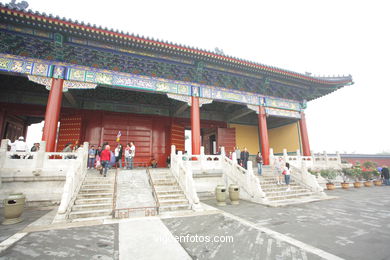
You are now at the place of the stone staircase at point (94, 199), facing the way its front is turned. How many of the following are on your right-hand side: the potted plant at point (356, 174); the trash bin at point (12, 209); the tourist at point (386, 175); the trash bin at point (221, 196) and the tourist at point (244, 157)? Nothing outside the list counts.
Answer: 1

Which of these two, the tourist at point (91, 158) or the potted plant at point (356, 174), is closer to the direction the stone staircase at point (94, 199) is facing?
the potted plant

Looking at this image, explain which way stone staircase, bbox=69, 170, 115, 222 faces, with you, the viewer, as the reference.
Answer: facing the viewer

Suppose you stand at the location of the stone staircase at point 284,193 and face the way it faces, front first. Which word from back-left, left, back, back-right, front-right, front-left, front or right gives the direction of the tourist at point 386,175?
left

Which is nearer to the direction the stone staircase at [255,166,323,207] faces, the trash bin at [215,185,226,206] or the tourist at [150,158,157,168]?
the trash bin

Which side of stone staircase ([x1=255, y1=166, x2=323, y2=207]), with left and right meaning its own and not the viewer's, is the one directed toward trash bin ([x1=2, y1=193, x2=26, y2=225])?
right

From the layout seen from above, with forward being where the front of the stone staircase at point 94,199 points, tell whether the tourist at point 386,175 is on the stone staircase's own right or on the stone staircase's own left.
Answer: on the stone staircase's own left

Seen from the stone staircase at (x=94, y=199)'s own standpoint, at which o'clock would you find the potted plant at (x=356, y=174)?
The potted plant is roughly at 9 o'clock from the stone staircase.

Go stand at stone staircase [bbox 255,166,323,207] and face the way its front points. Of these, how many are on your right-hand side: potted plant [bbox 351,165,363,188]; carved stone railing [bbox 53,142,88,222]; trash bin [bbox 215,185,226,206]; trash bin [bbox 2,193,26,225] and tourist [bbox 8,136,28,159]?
4

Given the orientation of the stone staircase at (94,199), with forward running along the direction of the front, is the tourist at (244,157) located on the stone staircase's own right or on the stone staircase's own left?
on the stone staircase's own left

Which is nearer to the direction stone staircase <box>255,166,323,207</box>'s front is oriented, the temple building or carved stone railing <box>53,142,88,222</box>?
the carved stone railing

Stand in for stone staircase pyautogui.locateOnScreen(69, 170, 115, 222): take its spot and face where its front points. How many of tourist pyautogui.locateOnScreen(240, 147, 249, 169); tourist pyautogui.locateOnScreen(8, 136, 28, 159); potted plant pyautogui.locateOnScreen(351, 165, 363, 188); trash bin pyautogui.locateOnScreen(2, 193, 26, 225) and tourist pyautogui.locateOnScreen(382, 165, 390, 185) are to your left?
3

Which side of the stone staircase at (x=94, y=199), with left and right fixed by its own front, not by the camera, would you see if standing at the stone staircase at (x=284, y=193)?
left

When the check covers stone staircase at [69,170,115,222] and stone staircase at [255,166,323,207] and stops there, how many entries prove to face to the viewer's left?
0

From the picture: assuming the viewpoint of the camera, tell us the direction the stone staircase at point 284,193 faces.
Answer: facing the viewer and to the right of the viewer

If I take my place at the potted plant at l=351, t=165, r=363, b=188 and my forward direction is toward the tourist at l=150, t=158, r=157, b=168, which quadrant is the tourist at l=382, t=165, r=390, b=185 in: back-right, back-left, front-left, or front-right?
back-right

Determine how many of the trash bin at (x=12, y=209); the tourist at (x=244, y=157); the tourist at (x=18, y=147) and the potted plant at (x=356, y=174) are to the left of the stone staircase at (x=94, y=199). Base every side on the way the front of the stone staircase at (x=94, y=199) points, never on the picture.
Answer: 2

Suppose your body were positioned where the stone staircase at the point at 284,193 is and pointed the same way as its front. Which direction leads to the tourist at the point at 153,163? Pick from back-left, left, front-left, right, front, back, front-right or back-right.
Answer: back-right
